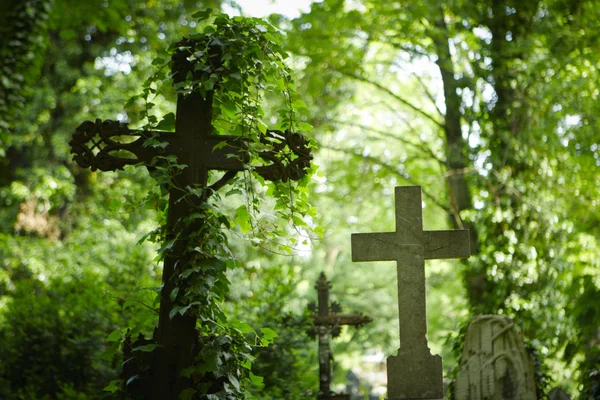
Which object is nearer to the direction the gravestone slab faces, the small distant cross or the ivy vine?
the ivy vine

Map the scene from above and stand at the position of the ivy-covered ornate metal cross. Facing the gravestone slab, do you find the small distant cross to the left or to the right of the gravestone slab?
left

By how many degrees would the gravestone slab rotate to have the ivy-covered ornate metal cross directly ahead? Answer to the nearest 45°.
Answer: approximately 45° to its right

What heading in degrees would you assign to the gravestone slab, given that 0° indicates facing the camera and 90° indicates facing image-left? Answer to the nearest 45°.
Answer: approximately 0°

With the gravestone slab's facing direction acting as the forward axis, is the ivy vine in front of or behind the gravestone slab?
in front

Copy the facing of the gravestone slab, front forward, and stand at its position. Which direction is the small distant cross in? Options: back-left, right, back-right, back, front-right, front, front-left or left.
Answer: back-right

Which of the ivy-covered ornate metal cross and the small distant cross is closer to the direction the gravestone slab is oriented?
the ivy-covered ornate metal cross
